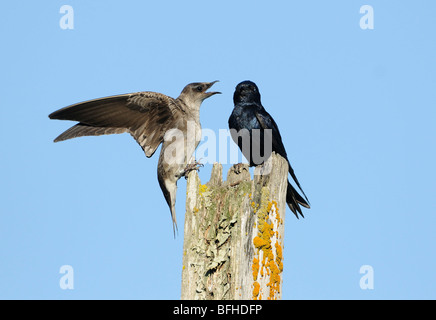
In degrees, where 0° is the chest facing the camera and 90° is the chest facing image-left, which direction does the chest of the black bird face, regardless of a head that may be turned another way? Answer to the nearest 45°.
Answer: approximately 45°

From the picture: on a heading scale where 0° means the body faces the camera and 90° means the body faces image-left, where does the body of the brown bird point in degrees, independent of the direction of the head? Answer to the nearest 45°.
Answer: approximately 270°

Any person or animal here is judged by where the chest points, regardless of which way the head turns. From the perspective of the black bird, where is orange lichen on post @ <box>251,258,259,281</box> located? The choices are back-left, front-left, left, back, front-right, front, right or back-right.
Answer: front-left
